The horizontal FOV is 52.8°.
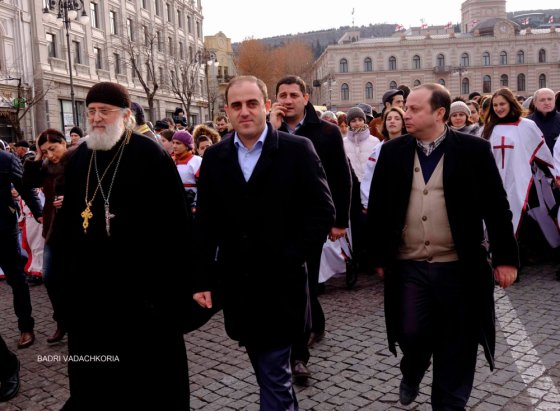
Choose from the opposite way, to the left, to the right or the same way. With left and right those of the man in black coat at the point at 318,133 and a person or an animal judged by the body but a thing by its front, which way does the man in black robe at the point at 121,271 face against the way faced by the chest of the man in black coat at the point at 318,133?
the same way

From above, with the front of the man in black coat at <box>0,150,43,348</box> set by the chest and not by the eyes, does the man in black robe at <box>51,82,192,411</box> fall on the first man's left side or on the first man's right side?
on the first man's left side

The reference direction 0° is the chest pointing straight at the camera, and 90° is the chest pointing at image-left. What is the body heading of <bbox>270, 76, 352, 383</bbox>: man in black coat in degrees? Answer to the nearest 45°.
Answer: approximately 45°

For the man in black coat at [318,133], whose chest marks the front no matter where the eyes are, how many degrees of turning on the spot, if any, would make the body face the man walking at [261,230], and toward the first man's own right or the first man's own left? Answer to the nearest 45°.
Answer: approximately 45° to the first man's own left

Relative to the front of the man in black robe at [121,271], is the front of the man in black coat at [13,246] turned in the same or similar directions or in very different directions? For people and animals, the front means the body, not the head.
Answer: same or similar directions

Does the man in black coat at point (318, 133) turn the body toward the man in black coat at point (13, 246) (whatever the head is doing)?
no

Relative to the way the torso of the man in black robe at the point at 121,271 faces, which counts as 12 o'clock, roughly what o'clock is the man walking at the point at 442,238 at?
The man walking is roughly at 8 o'clock from the man in black robe.

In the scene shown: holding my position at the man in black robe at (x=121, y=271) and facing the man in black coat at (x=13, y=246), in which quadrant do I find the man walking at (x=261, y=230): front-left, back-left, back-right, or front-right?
back-right

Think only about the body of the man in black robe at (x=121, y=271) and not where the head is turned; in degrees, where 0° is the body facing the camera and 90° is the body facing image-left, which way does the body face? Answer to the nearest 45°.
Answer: approximately 45°

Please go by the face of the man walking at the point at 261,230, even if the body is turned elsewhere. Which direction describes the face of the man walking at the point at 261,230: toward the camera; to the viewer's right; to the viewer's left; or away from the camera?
toward the camera

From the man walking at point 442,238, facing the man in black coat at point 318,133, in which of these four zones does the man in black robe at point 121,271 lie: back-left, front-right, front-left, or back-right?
front-left

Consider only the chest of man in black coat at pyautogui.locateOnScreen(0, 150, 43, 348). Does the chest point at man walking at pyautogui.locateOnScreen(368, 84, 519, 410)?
no

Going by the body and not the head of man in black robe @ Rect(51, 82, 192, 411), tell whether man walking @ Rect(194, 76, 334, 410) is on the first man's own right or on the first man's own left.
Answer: on the first man's own left

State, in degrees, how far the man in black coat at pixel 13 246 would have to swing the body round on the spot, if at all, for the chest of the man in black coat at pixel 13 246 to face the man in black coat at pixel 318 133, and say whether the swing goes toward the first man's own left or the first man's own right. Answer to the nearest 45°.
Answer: approximately 90° to the first man's own left

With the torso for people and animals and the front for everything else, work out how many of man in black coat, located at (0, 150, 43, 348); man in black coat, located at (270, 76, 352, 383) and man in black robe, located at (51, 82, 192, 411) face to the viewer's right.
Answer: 0

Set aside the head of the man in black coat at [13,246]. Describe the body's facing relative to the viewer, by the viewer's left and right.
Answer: facing the viewer and to the left of the viewer

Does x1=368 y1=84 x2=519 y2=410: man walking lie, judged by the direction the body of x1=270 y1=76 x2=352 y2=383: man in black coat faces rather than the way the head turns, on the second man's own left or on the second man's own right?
on the second man's own left
